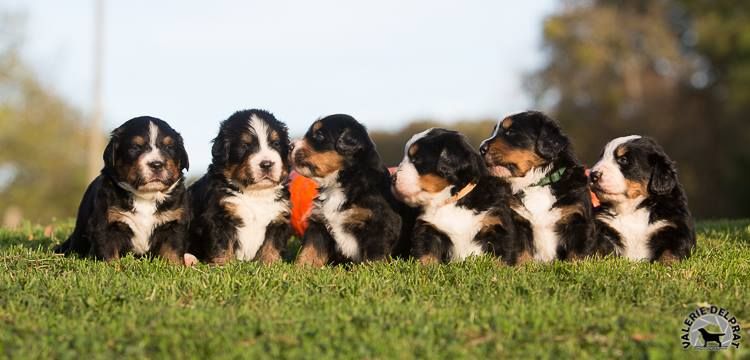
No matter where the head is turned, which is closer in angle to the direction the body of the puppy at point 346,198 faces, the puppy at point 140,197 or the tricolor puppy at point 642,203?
the puppy

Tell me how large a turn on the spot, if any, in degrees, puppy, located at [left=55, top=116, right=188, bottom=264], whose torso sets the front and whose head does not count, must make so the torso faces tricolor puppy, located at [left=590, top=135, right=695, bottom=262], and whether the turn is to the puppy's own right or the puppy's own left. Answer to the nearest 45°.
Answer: approximately 45° to the puppy's own left

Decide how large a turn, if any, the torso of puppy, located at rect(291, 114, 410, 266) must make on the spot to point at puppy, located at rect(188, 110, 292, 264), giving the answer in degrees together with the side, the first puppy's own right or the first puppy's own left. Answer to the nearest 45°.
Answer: approximately 45° to the first puppy's own right

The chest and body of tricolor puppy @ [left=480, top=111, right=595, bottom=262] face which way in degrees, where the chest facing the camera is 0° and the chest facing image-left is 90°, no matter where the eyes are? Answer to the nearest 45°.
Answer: approximately 45°

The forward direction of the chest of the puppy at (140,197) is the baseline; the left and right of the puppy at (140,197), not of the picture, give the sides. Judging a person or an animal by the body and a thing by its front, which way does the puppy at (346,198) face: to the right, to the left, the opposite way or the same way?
to the right

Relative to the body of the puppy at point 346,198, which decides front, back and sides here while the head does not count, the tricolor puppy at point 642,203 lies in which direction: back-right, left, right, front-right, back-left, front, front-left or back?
back-left
